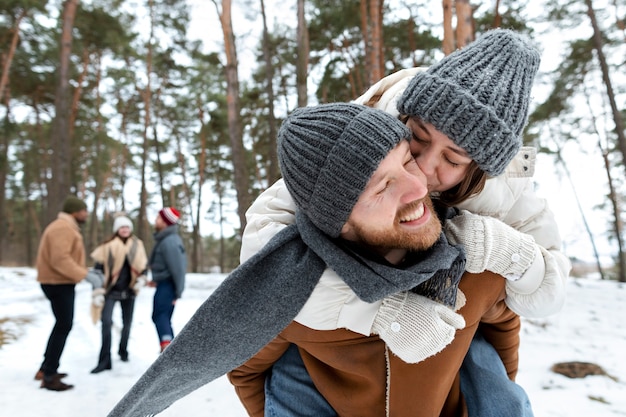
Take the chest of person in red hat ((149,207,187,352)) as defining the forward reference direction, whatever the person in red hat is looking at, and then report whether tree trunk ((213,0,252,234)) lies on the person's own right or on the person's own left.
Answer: on the person's own right

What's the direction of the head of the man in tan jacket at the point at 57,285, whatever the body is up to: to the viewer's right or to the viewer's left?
to the viewer's right

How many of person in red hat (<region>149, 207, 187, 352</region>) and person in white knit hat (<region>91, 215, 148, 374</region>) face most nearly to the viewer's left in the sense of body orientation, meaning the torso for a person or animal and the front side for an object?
1

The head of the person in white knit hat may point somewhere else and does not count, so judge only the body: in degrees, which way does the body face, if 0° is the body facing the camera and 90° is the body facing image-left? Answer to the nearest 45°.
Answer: approximately 0°

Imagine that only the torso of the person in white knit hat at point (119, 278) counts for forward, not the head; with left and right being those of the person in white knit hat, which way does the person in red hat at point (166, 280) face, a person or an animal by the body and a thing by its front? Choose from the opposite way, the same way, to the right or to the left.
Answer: to the right

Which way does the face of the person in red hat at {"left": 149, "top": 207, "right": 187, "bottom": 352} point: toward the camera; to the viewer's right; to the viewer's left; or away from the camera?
to the viewer's left

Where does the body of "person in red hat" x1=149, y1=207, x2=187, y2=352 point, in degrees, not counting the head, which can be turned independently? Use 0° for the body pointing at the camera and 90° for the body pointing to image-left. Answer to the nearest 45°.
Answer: approximately 90°

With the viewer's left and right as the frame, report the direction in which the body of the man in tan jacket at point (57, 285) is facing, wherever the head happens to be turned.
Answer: facing to the right of the viewer

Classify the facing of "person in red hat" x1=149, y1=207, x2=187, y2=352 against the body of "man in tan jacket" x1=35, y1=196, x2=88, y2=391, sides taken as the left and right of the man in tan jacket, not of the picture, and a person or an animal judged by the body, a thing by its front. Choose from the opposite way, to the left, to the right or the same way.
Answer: the opposite way
